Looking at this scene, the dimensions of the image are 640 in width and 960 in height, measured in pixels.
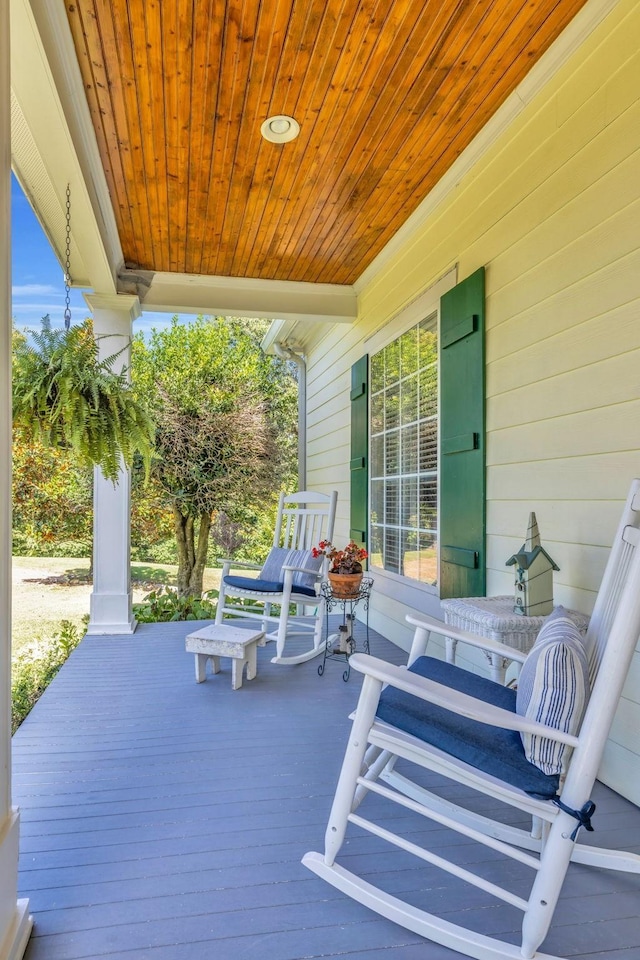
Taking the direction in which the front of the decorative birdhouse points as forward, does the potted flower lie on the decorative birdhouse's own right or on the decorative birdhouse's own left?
on the decorative birdhouse's own right

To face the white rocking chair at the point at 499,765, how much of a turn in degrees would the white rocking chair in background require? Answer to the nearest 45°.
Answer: approximately 45° to its left

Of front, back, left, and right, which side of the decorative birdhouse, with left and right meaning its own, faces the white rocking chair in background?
right

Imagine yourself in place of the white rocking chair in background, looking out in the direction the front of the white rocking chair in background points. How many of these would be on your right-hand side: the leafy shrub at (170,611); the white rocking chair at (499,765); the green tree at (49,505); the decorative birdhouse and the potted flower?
2

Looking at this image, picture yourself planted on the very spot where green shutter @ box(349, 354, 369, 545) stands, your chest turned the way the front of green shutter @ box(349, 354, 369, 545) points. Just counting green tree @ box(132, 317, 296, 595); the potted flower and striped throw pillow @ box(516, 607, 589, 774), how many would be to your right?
1

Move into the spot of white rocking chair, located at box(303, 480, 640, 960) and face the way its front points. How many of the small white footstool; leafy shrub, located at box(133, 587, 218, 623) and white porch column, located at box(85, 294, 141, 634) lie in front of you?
3

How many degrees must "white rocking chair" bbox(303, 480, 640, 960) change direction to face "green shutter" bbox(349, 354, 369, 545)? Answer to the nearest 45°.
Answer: approximately 45° to its right

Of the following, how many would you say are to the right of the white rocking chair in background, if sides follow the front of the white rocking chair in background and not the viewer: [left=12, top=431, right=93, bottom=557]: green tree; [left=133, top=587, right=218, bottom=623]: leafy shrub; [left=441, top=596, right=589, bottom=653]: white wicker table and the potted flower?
2

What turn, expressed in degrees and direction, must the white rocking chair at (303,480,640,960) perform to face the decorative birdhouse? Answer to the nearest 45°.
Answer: approximately 45° to its right
